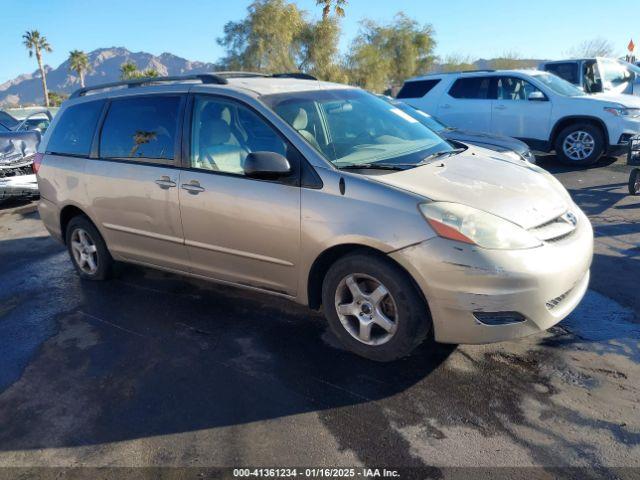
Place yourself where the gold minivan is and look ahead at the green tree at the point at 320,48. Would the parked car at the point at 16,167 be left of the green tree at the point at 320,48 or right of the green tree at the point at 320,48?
left

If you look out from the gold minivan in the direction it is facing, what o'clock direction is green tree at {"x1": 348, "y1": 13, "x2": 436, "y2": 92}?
The green tree is roughly at 8 o'clock from the gold minivan.

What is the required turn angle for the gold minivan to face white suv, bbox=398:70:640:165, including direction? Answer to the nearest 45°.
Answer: approximately 90° to its left

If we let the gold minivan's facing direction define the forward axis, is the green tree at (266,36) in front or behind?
behind

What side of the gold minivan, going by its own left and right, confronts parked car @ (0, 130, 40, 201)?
back

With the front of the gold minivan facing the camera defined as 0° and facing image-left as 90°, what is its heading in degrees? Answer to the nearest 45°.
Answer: approximately 315°

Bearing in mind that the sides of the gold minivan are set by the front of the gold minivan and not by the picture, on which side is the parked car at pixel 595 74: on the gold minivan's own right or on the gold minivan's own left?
on the gold minivan's own left

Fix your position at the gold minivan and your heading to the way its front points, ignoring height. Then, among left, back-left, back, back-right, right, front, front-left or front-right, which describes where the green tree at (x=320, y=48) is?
back-left

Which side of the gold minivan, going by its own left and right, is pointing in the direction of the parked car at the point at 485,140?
left
